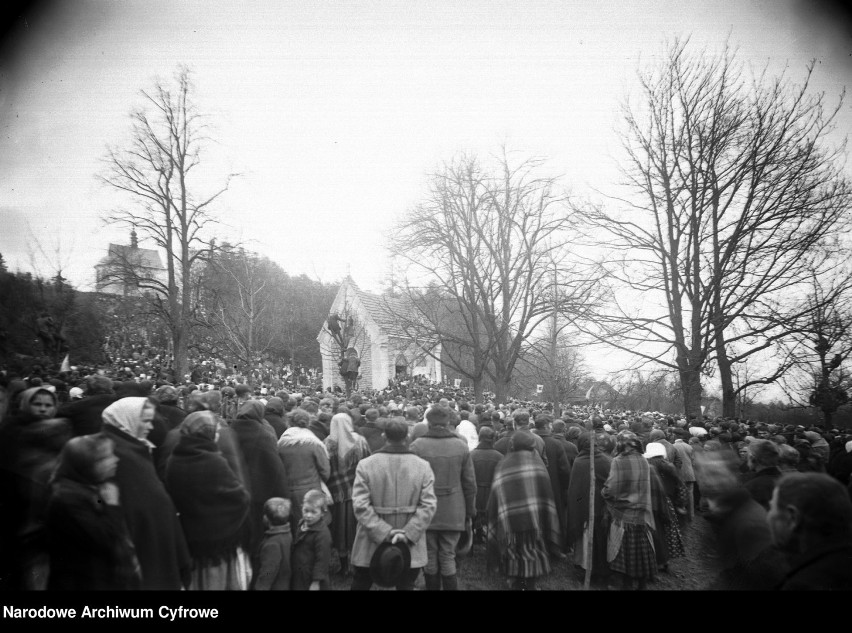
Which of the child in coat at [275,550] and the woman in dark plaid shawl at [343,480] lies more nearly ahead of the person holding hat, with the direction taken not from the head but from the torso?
the woman in dark plaid shawl

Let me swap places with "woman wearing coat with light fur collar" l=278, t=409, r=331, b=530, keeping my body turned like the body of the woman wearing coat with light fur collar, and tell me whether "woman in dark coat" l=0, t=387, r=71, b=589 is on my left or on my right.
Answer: on my left

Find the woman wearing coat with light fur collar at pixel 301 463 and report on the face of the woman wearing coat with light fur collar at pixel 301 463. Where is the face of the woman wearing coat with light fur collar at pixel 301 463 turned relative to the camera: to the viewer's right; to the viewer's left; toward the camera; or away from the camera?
away from the camera

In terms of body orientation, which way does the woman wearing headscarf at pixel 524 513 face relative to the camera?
away from the camera

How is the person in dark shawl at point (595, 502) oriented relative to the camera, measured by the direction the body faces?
away from the camera

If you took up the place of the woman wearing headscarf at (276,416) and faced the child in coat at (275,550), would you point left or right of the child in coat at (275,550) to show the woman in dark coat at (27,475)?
right

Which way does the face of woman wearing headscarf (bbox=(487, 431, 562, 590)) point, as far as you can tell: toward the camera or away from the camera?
away from the camera

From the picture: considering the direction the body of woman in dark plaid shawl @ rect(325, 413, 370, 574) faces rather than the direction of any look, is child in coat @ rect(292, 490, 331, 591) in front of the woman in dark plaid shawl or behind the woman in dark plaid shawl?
behind

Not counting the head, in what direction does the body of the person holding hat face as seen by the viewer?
away from the camera

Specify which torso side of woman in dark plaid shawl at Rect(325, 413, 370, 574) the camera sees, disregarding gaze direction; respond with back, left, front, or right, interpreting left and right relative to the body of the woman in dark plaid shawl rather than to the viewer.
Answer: back

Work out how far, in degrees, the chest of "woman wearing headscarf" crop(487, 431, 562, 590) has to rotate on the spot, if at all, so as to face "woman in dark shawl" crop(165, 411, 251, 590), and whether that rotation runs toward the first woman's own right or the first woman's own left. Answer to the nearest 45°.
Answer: approximately 135° to the first woman's own left

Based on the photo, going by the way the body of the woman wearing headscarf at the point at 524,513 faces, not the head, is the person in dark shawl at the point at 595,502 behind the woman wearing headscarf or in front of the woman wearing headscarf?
in front

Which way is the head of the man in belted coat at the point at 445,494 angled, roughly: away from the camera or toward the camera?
away from the camera
